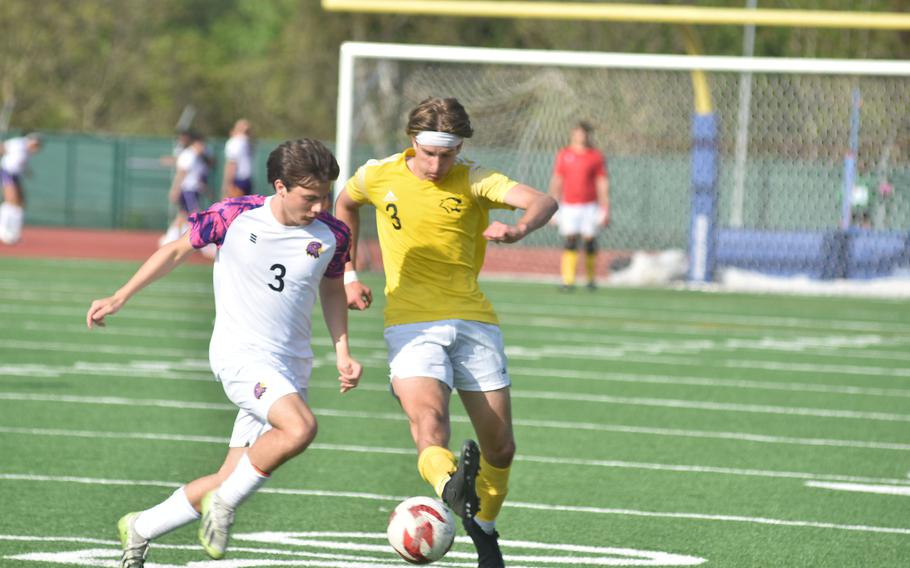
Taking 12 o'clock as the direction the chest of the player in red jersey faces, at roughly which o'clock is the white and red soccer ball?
The white and red soccer ball is roughly at 12 o'clock from the player in red jersey.

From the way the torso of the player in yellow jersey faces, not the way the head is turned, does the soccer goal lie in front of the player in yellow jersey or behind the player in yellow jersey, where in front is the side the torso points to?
behind

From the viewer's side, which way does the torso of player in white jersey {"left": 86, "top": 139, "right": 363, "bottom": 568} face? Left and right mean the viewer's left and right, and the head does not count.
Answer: facing the viewer and to the right of the viewer

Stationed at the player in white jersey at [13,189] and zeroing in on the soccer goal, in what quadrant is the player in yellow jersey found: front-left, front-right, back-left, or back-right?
front-right

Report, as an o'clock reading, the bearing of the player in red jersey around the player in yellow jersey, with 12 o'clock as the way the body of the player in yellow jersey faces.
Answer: The player in red jersey is roughly at 6 o'clock from the player in yellow jersey.

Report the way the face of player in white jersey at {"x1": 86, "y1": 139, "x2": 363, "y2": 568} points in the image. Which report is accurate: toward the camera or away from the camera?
toward the camera

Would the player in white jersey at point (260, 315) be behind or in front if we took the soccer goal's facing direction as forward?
in front

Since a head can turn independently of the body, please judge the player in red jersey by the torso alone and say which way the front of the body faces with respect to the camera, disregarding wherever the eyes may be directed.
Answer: toward the camera

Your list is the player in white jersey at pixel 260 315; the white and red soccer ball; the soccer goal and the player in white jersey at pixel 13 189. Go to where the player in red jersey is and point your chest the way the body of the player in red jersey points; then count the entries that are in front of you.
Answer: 2

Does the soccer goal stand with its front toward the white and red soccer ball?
yes

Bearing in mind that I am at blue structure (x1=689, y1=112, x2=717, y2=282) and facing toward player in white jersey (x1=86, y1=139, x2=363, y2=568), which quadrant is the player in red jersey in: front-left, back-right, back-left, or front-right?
front-right
